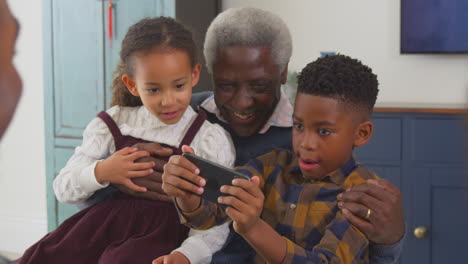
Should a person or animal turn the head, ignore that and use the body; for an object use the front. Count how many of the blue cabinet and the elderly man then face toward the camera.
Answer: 2

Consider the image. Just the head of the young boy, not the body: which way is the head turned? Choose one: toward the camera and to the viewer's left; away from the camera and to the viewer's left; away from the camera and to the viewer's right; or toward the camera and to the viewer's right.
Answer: toward the camera and to the viewer's left

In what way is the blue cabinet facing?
toward the camera

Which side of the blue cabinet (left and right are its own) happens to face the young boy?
front

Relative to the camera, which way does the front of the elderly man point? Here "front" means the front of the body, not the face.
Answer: toward the camera

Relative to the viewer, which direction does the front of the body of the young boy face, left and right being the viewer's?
facing the viewer and to the left of the viewer

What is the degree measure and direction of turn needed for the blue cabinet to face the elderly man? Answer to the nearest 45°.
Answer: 0° — it already faces them

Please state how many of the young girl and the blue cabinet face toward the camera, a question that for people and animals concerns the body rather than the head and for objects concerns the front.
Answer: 2

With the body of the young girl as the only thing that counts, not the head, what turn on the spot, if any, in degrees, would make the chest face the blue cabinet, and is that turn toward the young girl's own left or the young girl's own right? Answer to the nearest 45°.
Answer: approximately 135° to the young girl's own left
